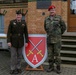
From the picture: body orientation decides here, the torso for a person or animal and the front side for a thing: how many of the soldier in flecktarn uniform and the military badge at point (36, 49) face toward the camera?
2

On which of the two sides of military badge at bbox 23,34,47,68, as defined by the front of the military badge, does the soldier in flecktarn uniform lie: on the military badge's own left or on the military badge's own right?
on the military badge's own left

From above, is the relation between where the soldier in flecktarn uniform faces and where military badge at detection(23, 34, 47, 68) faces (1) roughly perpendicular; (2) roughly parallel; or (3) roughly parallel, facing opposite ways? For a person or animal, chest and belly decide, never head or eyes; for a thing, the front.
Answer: roughly parallel

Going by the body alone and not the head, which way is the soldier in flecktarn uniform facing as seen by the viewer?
toward the camera

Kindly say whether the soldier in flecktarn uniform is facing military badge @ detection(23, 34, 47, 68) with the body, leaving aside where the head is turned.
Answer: no

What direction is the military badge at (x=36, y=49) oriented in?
toward the camera
